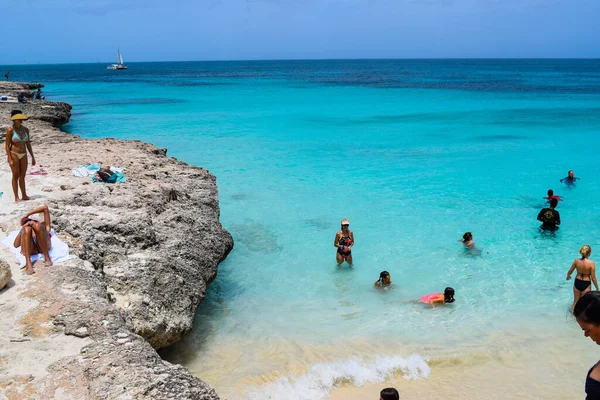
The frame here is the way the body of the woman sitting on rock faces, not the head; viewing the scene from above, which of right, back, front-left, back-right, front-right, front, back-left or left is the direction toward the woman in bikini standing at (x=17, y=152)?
back

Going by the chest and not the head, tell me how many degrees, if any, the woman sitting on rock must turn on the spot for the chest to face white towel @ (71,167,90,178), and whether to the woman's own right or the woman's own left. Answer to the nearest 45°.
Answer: approximately 180°

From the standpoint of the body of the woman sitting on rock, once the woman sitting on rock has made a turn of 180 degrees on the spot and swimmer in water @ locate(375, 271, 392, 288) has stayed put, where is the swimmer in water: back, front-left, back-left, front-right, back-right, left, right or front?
right

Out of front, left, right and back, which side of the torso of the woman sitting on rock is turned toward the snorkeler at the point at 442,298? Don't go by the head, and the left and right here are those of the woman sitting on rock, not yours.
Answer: left
